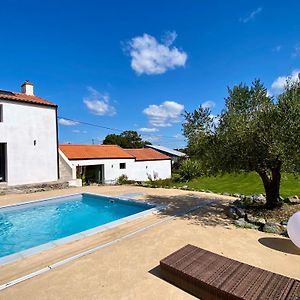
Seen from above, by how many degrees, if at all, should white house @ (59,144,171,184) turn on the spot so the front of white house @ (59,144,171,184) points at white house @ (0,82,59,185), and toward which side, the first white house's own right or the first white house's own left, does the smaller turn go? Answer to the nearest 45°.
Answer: approximately 45° to the first white house's own right

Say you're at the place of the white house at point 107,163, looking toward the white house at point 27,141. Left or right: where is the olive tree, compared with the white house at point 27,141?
left

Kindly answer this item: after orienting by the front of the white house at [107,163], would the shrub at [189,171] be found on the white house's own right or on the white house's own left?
on the white house's own left

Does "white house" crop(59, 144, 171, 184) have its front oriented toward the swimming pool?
yes

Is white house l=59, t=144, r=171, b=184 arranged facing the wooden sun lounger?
yes

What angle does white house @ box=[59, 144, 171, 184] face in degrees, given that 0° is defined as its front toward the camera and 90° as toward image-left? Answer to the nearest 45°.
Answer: approximately 0°
